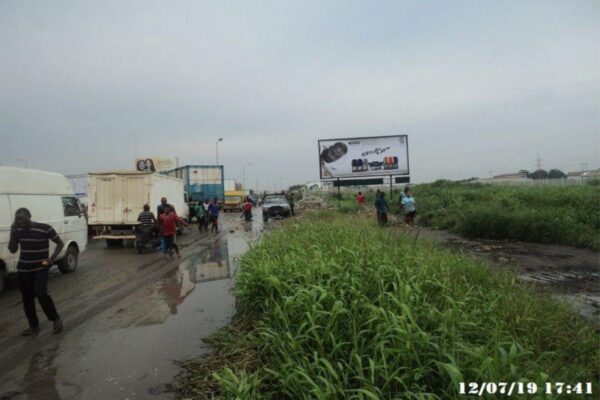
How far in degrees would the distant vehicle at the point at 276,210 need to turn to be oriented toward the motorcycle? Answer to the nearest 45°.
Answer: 0° — it already faces it

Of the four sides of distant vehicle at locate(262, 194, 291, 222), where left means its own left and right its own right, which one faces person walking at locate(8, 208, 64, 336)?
front

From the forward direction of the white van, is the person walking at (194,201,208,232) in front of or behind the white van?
in front

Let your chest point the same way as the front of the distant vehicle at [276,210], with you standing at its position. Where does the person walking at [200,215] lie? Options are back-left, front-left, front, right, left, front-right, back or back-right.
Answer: front-right

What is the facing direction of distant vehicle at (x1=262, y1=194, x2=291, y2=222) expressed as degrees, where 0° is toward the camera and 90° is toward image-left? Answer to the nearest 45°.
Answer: approximately 0°

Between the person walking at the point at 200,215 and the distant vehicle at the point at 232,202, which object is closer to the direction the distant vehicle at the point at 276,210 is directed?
the person walking

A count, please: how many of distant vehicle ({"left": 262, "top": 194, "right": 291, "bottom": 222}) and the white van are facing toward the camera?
1

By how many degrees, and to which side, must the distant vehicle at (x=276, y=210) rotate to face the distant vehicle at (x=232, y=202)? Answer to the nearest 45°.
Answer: approximately 180°
